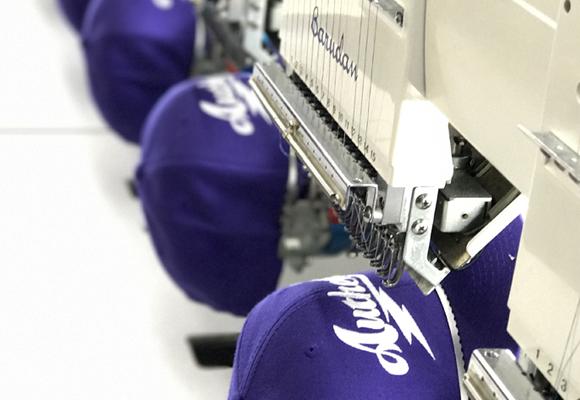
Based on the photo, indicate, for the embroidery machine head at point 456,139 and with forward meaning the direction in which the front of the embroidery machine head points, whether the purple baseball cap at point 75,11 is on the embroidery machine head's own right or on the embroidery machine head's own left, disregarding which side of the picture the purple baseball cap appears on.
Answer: on the embroidery machine head's own right

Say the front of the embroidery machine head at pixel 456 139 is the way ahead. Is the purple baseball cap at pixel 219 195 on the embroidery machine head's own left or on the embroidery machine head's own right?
on the embroidery machine head's own right

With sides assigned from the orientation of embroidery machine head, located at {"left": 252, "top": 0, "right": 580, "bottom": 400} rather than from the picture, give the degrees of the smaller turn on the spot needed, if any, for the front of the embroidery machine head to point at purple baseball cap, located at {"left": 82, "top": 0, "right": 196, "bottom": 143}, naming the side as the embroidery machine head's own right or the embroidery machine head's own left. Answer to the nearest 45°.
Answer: approximately 90° to the embroidery machine head's own right

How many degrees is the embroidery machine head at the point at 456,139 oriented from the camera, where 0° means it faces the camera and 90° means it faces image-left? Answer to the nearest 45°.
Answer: approximately 45°
